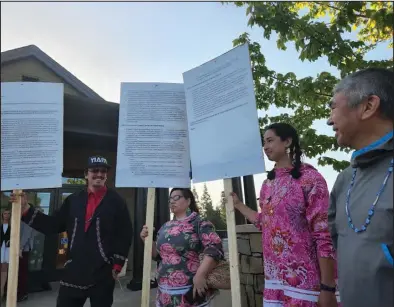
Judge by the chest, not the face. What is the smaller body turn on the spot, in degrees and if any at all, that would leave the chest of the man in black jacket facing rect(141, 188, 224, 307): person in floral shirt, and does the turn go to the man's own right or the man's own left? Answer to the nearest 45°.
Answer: approximately 45° to the man's own left

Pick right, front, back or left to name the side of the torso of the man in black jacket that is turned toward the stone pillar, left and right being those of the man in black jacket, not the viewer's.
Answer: left

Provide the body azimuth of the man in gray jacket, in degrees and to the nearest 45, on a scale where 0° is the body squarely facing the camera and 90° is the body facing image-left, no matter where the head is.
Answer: approximately 45°

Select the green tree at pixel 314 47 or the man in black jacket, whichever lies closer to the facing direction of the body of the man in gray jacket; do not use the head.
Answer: the man in black jacket

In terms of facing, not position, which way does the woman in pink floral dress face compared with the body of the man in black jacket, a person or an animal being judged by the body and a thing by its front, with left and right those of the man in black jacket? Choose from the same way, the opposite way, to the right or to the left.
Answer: to the right

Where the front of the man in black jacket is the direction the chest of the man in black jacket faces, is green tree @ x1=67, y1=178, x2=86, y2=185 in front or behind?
behind
